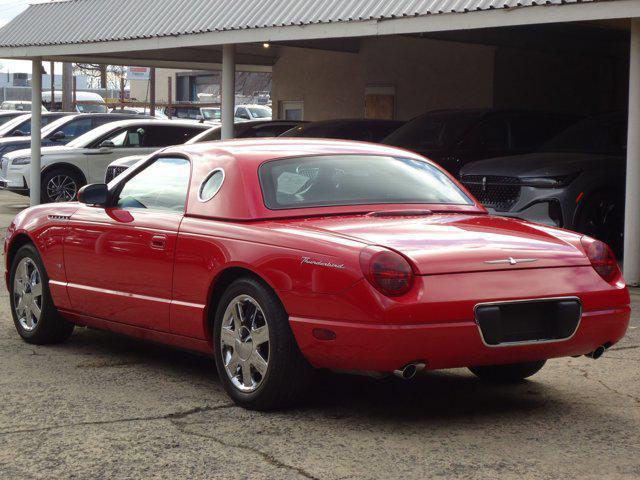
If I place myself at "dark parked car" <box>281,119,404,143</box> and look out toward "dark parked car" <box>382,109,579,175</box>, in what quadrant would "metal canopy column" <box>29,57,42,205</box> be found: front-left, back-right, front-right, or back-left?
back-right

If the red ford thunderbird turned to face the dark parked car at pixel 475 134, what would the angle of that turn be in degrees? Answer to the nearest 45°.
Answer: approximately 45° to its right

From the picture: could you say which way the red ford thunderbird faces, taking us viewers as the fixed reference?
facing away from the viewer and to the left of the viewer
